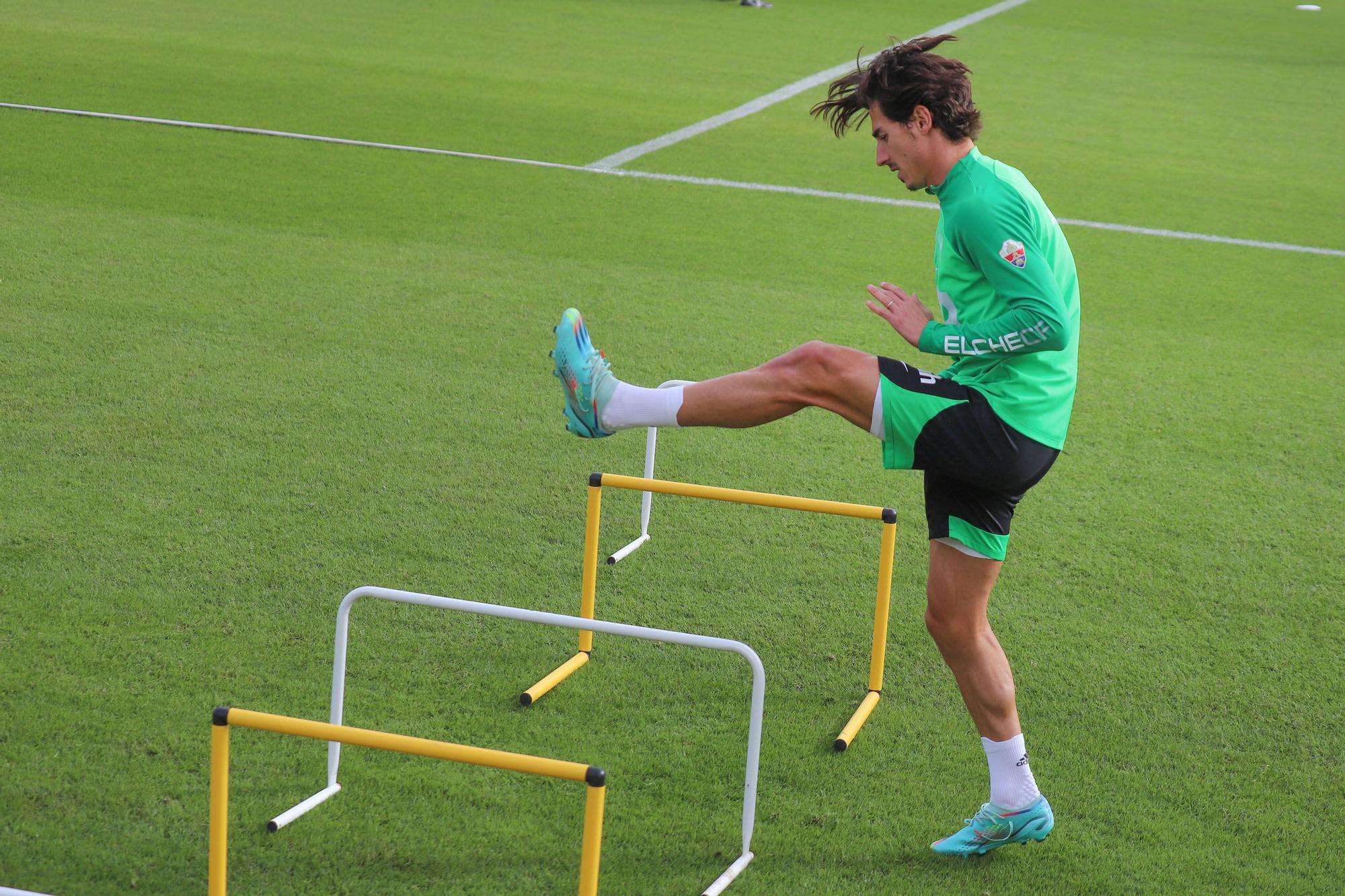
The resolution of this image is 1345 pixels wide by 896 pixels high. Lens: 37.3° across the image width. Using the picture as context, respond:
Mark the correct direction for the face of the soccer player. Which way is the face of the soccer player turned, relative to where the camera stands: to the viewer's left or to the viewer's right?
to the viewer's left

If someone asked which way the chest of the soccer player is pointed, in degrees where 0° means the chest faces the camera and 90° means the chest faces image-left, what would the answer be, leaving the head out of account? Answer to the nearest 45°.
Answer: approximately 90°

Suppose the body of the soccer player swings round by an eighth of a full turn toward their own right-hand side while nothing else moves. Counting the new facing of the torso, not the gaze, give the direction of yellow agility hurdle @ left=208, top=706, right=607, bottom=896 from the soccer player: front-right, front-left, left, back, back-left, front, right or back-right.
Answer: left

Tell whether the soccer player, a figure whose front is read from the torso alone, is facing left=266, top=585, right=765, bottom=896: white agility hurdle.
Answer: yes

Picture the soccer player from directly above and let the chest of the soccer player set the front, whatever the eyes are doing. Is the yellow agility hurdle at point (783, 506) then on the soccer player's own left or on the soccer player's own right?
on the soccer player's own right
